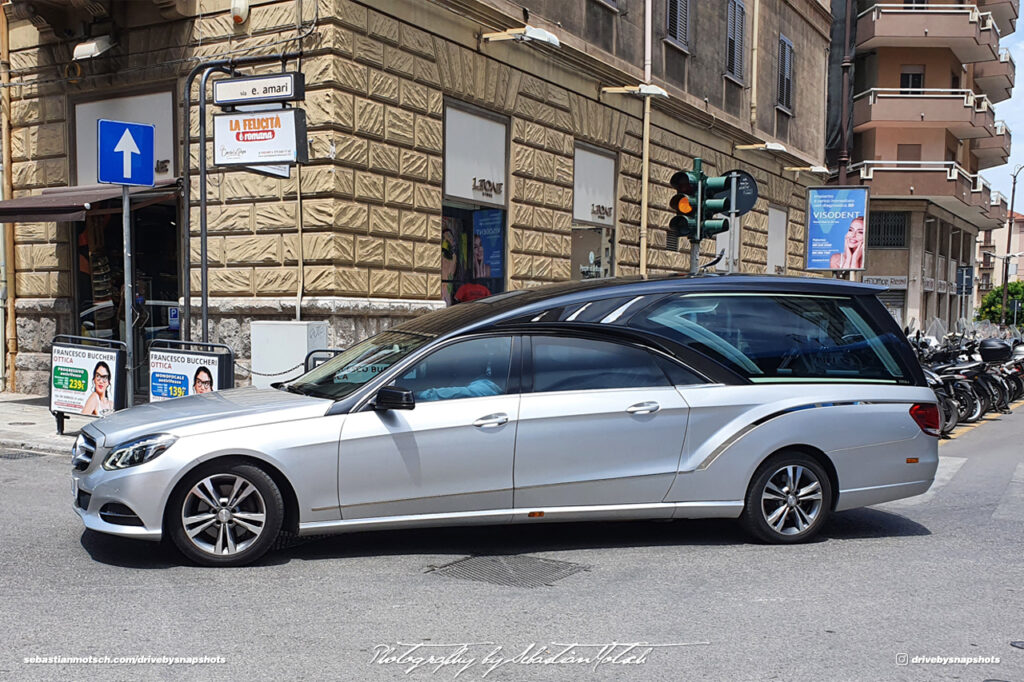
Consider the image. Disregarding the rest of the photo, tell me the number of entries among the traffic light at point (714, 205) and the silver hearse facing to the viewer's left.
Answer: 1

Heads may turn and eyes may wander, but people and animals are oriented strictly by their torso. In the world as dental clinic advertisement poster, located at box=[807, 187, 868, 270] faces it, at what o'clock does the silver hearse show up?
The silver hearse is roughly at 12 o'clock from the dental clinic advertisement poster.

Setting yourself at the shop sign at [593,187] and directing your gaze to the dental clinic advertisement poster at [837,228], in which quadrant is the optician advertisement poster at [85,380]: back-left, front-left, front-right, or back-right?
back-right

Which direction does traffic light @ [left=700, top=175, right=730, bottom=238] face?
to the viewer's right

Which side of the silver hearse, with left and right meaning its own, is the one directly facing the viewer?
left

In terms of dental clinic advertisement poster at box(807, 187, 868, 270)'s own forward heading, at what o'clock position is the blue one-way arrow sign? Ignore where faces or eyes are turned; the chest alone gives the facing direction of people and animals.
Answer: The blue one-way arrow sign is roughly at 1 o'clock from the dental clinic advertisement poster.
